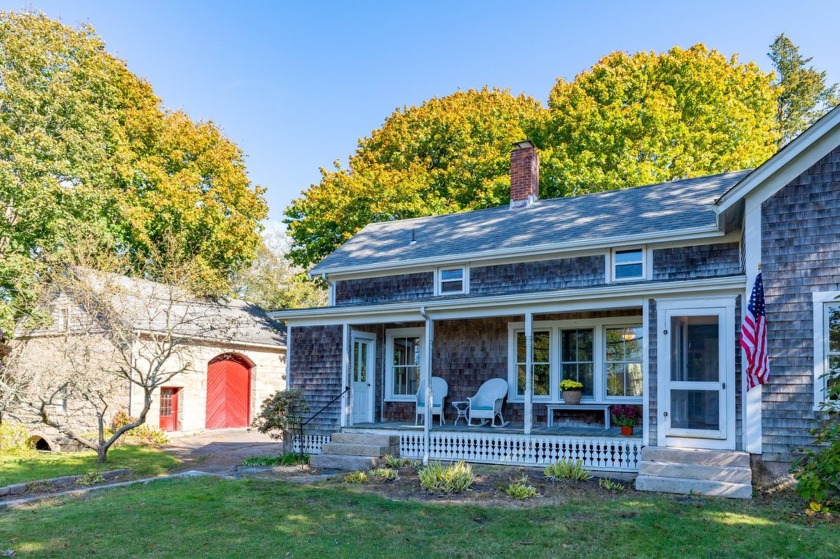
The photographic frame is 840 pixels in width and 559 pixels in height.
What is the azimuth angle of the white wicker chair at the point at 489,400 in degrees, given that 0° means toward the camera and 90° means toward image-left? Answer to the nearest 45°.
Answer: approximately 45°

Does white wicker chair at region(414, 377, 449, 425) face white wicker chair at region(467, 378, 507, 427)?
no

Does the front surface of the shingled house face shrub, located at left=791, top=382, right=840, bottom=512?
no

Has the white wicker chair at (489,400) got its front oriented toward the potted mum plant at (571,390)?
no

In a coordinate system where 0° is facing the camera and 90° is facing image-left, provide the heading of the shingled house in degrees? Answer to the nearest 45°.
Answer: approximately 45°

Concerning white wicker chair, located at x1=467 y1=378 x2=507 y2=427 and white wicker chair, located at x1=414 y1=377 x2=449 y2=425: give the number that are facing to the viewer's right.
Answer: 0

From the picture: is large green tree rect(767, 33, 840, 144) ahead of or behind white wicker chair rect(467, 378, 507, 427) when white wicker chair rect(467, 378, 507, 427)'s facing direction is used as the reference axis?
behind

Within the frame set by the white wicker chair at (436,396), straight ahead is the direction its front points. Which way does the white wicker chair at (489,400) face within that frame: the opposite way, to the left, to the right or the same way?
the same way

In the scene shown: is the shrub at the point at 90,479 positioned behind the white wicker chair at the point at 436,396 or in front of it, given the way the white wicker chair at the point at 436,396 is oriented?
in front

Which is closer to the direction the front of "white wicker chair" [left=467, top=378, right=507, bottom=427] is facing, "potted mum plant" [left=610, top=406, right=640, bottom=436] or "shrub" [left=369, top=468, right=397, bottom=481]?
the shrub

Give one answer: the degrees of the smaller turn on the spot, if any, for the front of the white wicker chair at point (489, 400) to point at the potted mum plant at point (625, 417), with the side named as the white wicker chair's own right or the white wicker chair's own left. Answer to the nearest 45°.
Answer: approximately 90° to the white wicker chair's own left

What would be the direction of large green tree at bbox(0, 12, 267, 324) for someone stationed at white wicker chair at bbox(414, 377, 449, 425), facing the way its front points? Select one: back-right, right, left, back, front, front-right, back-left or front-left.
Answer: right

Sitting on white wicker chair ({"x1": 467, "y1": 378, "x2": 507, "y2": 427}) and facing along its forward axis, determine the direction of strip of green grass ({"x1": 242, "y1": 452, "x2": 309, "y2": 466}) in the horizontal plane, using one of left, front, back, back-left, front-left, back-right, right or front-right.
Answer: front-right
